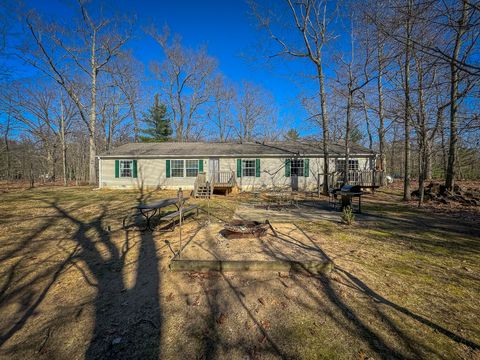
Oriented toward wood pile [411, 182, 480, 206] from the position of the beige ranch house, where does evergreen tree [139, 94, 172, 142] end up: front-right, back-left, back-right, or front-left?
back-left

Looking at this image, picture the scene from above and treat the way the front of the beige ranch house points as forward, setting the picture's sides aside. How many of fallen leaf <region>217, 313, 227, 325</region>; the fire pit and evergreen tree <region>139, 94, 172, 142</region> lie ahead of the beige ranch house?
2

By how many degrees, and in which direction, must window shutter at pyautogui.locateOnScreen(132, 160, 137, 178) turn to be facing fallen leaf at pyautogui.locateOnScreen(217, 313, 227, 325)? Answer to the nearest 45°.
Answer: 0° — it already faces it

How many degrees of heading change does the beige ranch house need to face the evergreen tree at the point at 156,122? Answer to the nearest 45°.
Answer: approximately 135° to its right

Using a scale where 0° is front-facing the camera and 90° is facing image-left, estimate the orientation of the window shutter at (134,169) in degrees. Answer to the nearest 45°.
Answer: approximately 0°

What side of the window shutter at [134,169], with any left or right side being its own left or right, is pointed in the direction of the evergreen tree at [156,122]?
back

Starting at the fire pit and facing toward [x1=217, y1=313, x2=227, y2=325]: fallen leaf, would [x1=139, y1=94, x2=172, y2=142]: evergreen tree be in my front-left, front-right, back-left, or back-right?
back-right

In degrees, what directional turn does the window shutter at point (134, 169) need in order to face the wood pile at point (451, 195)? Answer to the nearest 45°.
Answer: approximately 45° to its left

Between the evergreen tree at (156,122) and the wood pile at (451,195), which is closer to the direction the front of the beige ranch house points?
the wood pile

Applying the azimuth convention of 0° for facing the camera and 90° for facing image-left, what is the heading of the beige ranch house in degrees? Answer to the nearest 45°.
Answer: approximately 0°
